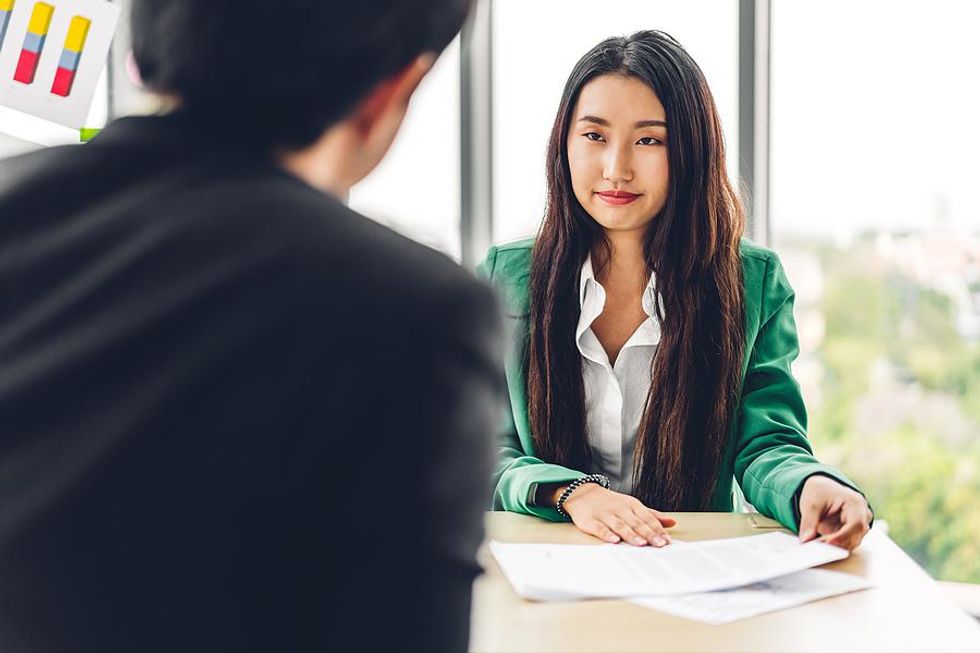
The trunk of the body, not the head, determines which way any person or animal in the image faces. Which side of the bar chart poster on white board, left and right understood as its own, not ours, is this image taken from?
front

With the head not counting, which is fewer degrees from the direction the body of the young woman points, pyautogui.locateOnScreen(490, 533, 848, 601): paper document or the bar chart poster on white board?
the paper document

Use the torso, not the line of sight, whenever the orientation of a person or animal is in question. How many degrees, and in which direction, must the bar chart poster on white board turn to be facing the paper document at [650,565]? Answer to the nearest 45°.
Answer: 0° — it already faces it

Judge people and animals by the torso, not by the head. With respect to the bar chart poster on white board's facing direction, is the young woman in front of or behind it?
in front

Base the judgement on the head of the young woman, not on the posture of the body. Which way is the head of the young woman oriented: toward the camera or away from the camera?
toward the camera

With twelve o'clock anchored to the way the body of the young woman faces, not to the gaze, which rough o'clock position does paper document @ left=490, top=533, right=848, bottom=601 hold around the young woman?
The paper document is roughly at 12 o'clock from the young woman.

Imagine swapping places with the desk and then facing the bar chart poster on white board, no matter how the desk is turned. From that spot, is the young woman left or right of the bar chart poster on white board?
right

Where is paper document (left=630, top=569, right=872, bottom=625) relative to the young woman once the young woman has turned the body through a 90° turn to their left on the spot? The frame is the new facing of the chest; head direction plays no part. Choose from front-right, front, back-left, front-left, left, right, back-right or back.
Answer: right

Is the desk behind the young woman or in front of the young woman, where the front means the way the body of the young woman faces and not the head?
in front

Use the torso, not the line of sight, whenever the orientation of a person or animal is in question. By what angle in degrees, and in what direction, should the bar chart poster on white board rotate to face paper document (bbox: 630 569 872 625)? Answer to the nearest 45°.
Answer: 0° — it already faces it

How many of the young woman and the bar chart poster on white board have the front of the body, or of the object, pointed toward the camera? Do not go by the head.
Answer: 2

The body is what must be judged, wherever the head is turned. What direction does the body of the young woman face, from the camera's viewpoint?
toward the camera
